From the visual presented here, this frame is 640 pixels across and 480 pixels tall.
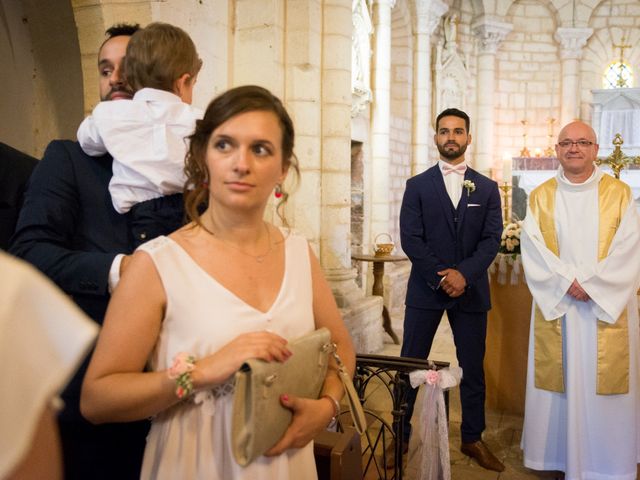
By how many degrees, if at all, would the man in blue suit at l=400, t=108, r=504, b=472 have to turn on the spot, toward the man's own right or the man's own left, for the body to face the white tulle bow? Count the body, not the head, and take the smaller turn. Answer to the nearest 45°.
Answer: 0° — they already face it

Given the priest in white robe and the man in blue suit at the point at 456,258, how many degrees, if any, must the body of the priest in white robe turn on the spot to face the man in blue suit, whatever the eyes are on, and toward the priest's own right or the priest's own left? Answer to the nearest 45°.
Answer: approximately 90° to the priest's own right

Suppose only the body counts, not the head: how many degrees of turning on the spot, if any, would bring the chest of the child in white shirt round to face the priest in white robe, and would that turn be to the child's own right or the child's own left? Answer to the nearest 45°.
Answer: approximately 45° to the child's own right

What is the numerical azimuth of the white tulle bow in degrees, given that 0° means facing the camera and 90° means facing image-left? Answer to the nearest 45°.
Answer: approximately 0°

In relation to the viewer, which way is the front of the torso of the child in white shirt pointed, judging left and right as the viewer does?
facing away from the viewer

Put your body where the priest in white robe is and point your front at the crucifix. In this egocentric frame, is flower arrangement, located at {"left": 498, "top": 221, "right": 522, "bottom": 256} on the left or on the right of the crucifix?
left

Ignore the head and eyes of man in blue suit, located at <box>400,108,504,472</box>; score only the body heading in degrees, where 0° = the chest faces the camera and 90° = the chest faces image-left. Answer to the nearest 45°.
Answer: approximately 0°

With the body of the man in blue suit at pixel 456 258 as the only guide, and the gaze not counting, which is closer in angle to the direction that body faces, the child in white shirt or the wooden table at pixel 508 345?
the child in white shirt
